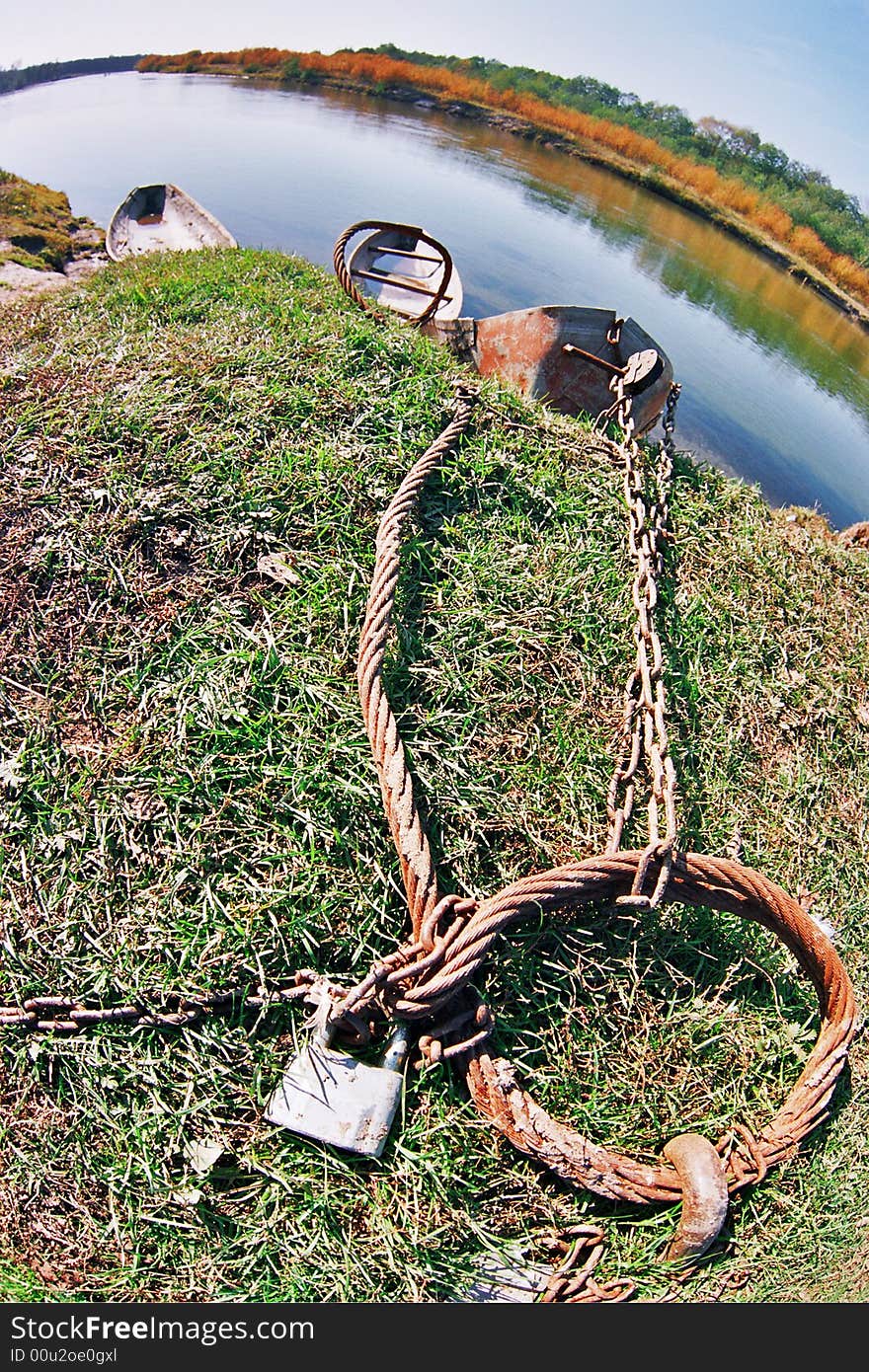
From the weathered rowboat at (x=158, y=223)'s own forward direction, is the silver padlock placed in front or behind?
in front

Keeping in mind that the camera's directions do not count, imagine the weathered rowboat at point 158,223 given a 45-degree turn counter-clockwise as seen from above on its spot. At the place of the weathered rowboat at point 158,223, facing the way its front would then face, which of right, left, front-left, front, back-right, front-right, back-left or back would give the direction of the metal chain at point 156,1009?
right

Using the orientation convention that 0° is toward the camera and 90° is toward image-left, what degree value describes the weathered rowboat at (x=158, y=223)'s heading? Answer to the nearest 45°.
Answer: approximately 315°

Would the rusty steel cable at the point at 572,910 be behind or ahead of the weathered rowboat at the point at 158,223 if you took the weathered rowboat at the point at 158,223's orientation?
ahead
